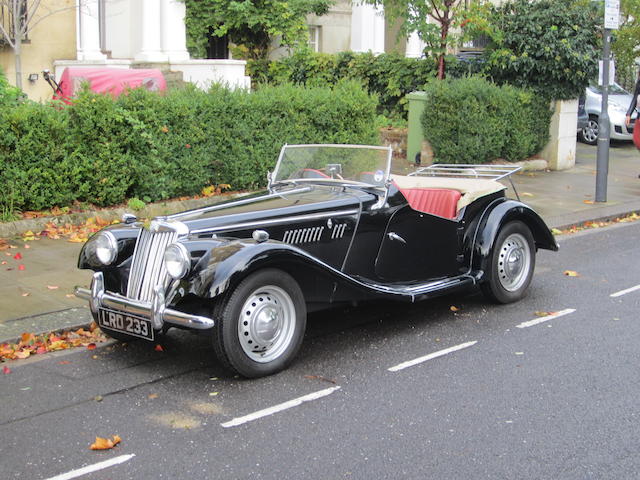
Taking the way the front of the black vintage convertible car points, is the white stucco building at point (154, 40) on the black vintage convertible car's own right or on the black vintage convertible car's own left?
on the black vintage convertible car's own right

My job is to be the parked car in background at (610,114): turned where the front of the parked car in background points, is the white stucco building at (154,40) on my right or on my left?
on my right

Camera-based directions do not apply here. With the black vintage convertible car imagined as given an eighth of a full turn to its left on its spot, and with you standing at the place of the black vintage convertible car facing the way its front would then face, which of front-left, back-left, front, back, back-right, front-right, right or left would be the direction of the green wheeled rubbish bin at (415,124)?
back

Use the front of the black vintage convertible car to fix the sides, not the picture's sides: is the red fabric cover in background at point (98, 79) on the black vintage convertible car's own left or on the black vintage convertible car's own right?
on the black vintage convertible car's own right
